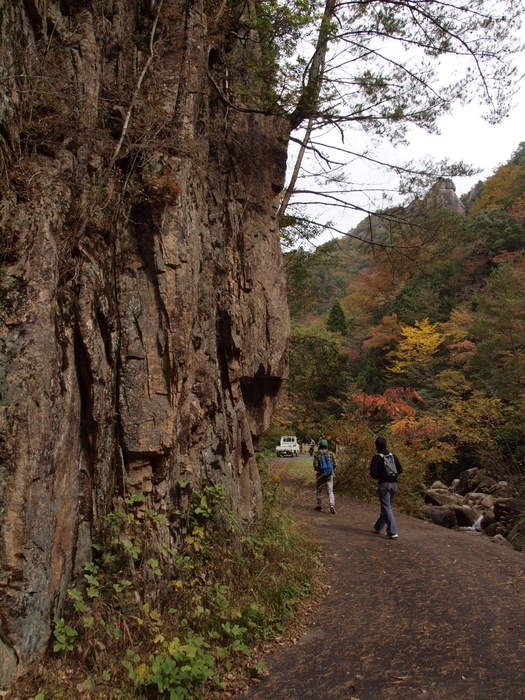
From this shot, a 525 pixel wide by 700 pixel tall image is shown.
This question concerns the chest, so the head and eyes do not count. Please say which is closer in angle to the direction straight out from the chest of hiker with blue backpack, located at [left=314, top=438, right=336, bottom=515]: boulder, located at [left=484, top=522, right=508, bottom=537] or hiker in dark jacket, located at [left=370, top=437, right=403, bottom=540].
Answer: the boulder

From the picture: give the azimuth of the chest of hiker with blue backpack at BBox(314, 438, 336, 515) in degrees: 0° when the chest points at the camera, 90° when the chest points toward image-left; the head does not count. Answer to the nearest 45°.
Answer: approximately 180°

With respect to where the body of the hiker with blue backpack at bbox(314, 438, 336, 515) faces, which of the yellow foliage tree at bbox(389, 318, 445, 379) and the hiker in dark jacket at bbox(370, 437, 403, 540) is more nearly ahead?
the yellow foliage tree
